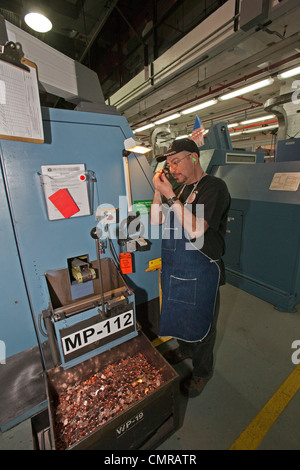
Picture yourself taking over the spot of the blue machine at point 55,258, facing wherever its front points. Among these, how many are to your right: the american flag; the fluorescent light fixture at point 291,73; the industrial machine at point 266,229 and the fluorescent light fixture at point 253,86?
0

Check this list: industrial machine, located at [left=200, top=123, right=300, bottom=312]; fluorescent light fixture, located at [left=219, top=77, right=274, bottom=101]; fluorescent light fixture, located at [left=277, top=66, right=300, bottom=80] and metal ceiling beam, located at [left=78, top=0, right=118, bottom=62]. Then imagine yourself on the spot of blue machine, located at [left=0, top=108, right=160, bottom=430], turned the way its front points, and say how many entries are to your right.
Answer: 0

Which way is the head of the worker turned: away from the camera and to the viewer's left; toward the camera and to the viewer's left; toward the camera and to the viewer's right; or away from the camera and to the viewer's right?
toward the camera and to the viewer's left

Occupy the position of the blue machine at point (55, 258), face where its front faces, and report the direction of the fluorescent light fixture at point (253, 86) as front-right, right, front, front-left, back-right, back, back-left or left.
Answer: left

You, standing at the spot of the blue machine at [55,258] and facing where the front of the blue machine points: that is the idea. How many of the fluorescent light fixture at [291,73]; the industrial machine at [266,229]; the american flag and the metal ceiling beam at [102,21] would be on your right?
0

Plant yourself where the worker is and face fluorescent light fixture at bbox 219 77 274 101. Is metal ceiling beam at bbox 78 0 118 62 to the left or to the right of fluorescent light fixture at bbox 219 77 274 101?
left

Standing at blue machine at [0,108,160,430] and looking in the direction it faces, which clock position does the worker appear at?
The worker is roughly at 11 o'clock from the blue machine.

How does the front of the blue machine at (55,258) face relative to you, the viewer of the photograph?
facing the viewer and to the right of the viewer

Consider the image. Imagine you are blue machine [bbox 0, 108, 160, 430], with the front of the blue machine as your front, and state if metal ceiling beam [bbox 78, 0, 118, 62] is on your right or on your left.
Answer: on your left

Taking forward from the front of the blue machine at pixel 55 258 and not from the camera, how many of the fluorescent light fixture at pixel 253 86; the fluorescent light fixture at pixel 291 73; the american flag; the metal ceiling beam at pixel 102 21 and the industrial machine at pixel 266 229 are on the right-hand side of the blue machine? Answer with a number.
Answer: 0

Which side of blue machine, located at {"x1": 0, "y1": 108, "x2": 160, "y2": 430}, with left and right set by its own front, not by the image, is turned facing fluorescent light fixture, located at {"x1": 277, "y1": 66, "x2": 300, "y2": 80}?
left

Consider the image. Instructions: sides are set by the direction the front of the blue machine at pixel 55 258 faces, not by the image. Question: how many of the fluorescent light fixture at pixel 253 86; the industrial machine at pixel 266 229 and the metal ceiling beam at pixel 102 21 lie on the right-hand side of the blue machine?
0

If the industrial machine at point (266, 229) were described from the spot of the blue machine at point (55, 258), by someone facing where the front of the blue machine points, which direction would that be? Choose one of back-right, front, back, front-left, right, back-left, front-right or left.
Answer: front-left

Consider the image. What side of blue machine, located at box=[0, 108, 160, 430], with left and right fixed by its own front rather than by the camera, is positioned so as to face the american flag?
left

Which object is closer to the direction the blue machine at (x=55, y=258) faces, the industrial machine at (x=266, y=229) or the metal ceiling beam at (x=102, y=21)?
the industrial machine
